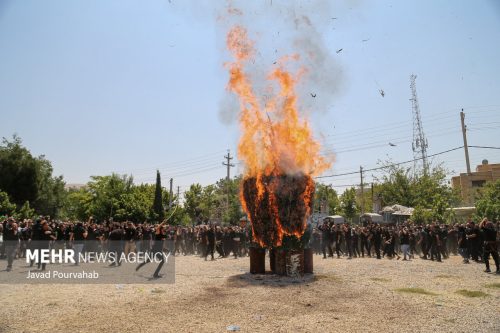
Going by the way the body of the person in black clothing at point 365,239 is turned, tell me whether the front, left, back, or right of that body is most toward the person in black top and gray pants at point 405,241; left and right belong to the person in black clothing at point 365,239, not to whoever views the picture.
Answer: left

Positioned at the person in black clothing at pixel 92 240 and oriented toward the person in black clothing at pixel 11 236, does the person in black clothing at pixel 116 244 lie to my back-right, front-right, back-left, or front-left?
back-left

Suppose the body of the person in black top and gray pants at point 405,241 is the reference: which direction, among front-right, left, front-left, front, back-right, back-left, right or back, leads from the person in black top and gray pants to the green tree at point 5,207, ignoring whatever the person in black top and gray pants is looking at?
front-right

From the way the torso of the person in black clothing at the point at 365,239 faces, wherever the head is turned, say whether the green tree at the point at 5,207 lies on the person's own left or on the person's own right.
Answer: on the person's own right

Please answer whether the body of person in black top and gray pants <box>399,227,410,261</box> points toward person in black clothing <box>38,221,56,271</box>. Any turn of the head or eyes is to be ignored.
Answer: yes

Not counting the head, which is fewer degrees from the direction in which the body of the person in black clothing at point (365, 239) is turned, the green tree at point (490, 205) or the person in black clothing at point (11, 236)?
the person in black clothing

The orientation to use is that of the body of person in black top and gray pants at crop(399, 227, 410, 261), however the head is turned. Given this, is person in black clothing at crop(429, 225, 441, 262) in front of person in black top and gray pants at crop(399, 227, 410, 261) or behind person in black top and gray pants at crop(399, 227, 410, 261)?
behind

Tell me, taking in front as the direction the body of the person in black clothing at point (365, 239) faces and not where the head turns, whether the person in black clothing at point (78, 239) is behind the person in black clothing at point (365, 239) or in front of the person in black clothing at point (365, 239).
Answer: in front

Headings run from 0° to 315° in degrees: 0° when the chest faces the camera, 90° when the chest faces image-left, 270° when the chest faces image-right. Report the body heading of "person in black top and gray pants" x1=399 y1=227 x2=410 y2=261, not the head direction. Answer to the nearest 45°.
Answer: approximately 45°
